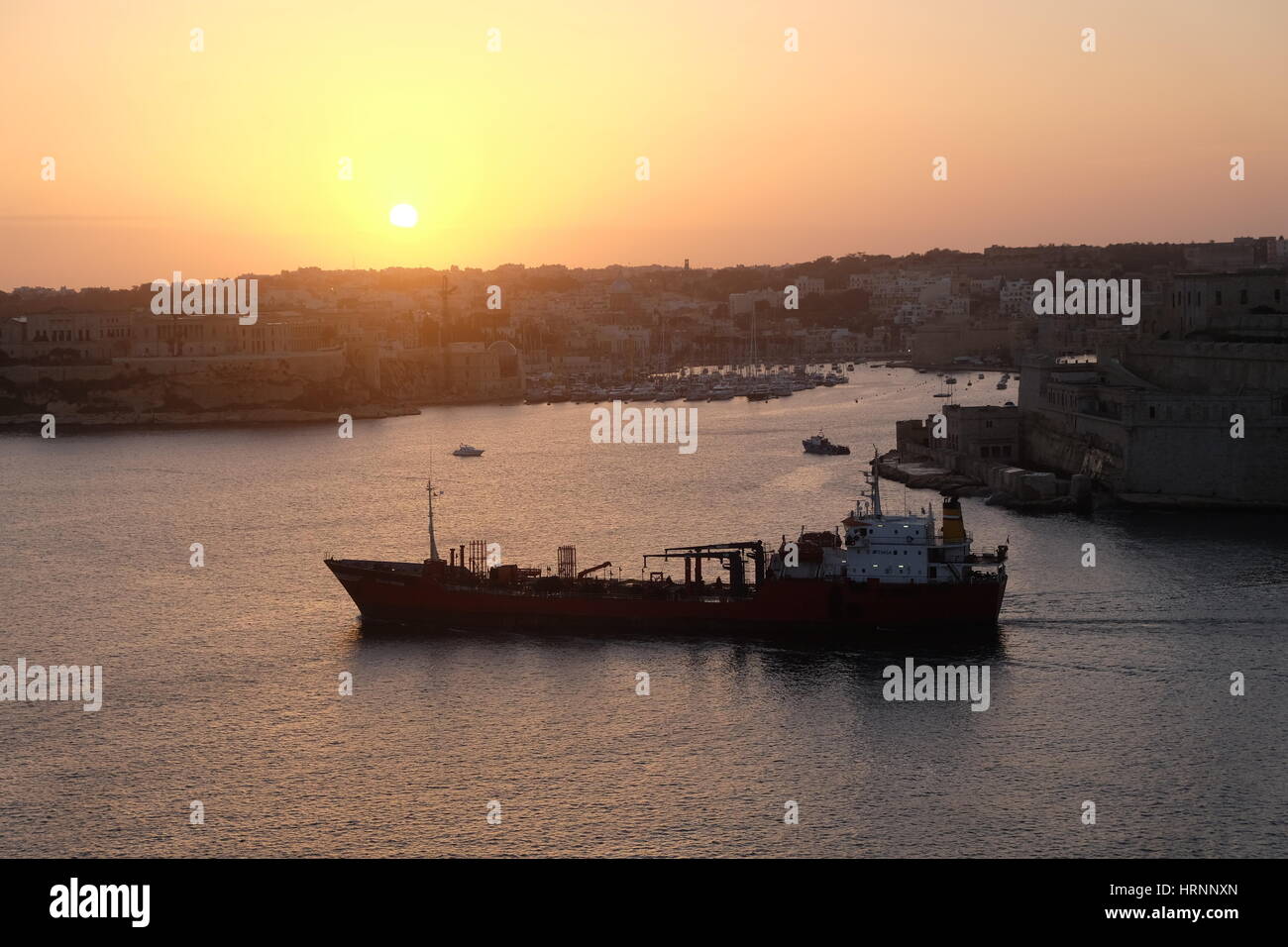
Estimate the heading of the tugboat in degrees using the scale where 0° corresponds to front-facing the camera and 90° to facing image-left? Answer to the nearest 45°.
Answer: approximately 90°

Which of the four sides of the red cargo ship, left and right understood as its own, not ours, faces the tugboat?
right

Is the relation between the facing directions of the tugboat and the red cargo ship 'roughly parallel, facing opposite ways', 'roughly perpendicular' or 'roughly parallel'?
roughly parallel

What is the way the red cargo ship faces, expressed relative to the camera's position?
facing to the left of the viewer

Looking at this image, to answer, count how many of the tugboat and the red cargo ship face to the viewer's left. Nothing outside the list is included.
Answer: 2

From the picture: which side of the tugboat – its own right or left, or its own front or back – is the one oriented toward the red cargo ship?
left
